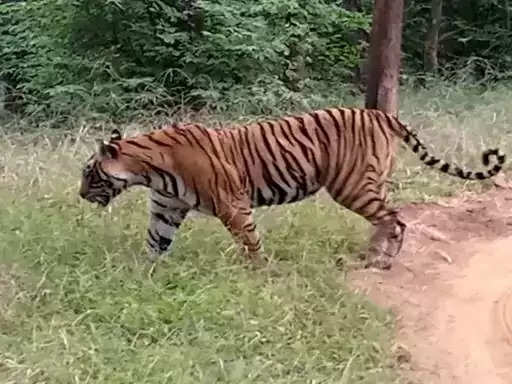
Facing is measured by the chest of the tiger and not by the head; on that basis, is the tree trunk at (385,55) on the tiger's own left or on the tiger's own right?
on the tiger's own right

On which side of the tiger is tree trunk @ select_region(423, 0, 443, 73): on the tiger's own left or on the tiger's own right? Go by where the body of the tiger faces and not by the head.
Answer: on the tiger's own right

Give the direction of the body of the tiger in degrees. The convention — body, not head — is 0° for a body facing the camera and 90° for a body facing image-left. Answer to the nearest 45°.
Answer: approximately 90°
